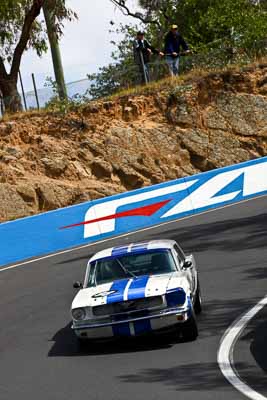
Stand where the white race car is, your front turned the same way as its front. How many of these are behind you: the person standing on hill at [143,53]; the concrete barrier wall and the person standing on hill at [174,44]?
3

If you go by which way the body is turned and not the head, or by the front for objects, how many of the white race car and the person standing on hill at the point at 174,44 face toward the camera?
2

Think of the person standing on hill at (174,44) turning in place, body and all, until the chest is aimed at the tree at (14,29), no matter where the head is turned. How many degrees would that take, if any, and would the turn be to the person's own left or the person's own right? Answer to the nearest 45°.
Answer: approximately 90° to the person's own right

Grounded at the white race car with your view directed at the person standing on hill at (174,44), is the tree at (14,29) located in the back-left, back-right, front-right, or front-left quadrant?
front-left

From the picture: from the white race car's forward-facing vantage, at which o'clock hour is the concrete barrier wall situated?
The concrete barrier wall is roughly at 6 o'clock from the white race car.

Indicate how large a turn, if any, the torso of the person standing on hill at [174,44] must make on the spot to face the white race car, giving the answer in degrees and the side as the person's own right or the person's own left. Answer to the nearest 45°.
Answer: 0° — they already face it

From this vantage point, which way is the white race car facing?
toward the camera

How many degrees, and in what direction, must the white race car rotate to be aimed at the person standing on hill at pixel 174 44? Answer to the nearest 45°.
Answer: approximately 180°

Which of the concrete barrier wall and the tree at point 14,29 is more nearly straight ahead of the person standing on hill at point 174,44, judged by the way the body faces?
the concrete barrier wall

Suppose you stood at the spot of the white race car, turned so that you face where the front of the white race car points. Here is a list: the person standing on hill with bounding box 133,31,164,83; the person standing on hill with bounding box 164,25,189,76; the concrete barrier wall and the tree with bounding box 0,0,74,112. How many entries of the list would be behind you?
4

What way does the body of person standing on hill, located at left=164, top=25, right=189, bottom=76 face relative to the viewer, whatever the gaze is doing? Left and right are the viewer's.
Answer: facing the viewer
